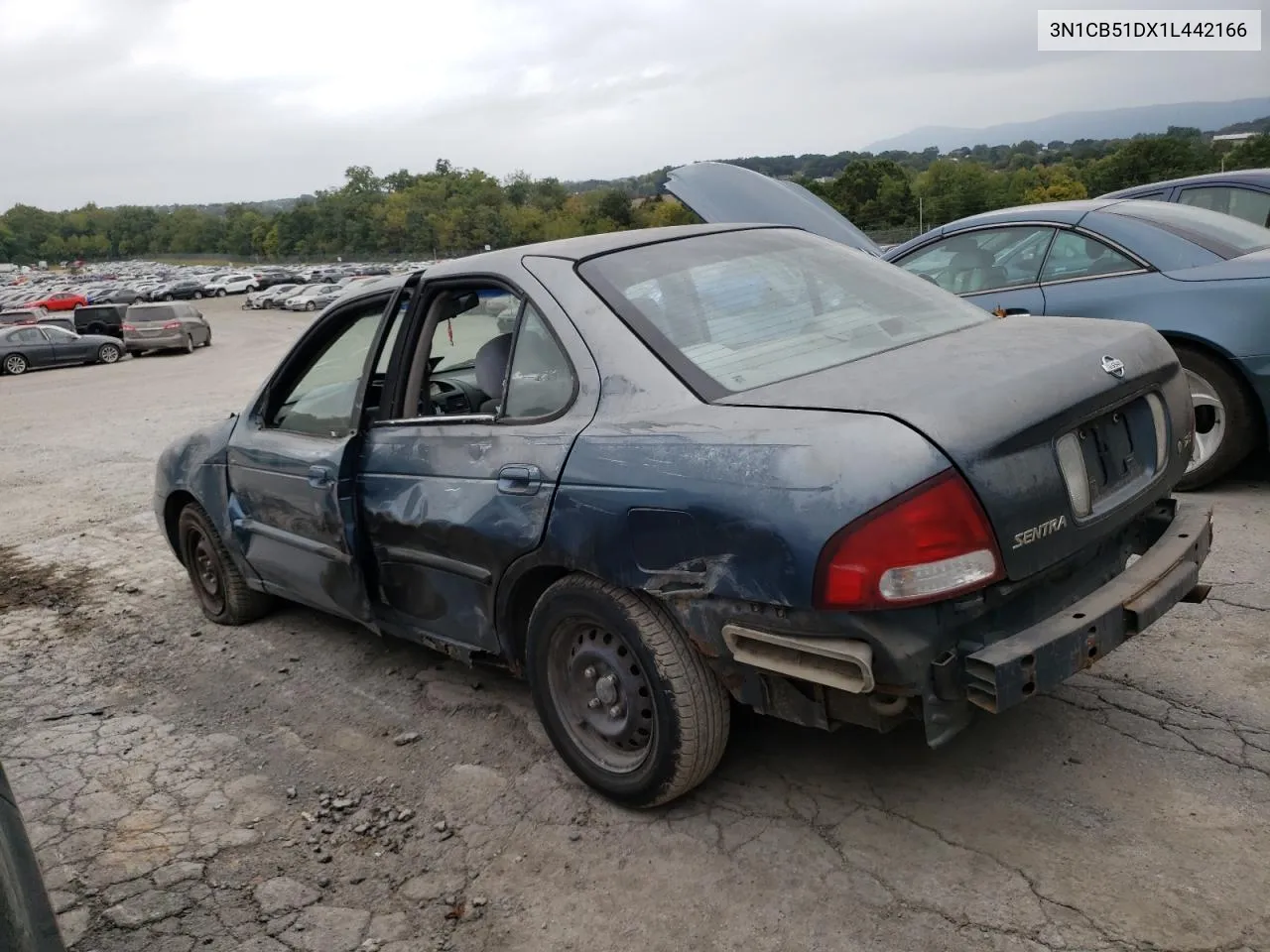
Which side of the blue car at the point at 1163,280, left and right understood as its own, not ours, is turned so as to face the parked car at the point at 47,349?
front

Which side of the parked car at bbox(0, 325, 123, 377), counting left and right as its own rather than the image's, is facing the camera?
right

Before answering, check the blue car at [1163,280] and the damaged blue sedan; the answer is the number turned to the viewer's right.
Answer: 0

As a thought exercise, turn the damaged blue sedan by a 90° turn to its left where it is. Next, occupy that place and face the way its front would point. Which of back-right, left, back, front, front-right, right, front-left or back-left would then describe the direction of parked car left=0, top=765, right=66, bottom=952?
front

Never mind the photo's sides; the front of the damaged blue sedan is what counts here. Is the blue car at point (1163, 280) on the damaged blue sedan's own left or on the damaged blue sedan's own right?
on the damaged blue sedan's own right

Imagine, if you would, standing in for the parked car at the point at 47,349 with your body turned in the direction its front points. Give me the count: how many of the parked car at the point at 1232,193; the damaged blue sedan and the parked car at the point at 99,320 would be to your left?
1

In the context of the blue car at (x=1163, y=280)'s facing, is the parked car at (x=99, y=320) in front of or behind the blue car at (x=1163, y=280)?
in front

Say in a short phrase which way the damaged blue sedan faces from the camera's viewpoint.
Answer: facing away from the viewer and to the left of the viewer

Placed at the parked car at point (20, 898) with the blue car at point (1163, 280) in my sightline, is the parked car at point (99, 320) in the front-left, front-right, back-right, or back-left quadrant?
front-left

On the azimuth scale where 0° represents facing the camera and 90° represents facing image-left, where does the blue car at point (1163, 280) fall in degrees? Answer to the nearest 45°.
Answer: approximately 135°

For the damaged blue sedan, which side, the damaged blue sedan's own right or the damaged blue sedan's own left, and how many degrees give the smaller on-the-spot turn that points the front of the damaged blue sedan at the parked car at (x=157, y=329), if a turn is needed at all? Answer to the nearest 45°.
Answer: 0° — it already faces it
